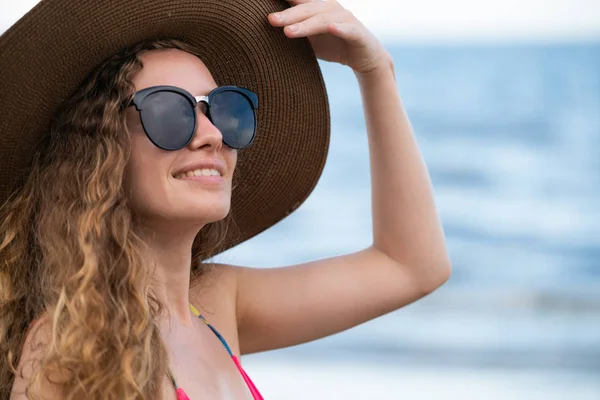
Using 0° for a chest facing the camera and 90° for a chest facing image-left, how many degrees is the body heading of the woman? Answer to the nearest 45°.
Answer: approximately 315°

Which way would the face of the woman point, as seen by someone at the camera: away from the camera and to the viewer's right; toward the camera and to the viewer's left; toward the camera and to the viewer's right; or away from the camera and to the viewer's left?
toward the camera and to the viewer's right
